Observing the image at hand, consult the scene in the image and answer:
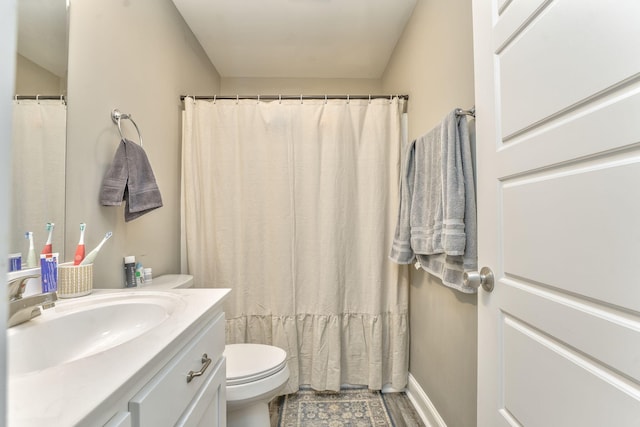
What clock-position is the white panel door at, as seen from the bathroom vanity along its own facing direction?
The white panel door is roughly at 12 o'clock from the bathroom vanity.

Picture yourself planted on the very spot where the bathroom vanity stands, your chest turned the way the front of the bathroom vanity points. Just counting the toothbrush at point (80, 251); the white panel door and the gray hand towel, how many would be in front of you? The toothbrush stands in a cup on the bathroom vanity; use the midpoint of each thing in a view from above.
1

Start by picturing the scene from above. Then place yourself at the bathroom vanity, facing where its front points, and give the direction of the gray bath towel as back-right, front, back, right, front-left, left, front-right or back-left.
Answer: front-left

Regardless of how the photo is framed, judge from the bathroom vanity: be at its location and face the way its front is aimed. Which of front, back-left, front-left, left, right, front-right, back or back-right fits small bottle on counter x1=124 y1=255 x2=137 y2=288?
back-left

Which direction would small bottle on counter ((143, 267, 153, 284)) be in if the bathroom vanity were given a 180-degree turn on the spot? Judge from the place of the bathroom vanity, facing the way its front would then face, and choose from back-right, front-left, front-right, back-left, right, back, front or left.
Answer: front-right

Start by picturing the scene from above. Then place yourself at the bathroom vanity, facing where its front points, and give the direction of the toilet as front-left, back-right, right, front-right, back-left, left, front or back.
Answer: left

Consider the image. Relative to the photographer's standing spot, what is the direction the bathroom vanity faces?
facing the viewer and to the right of the viewer

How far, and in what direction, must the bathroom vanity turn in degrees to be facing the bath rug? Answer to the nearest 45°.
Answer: approximately 90° to its left

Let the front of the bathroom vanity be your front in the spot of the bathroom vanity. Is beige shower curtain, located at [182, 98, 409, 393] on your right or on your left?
on your left
